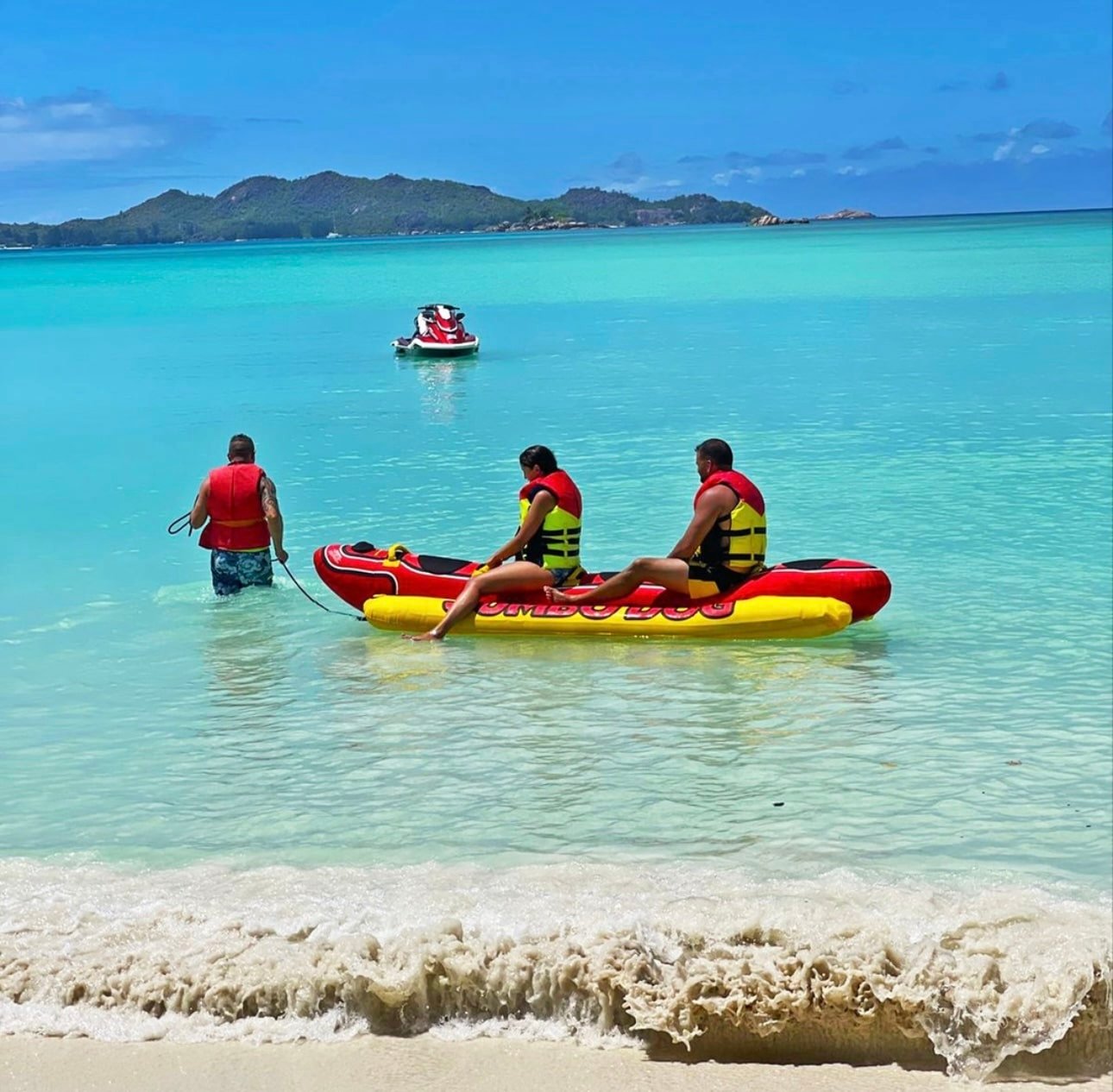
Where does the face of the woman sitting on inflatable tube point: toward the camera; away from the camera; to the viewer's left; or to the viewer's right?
to the viewer's left

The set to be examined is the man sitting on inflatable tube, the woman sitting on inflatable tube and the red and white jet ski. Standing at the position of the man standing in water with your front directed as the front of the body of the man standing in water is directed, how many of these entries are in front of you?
1

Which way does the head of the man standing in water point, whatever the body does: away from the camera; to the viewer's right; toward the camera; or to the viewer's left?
away from the camera

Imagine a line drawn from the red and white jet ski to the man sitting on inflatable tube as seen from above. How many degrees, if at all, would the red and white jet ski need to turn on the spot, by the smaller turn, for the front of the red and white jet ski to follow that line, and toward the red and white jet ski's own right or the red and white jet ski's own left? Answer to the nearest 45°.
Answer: approximately 45° to the red and white jet ski's own right

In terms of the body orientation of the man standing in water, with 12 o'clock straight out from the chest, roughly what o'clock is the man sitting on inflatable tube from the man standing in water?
The man sitting on inflatable tube is roughly at 4 o'clock from the man standing in water.

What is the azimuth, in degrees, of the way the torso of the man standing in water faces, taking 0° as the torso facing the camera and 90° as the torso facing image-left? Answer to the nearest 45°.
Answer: approximately 180°

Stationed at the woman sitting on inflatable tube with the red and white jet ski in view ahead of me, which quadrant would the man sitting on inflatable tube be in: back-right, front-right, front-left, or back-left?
back-right

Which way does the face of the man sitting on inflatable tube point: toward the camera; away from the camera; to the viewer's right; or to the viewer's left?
to the viewer's left

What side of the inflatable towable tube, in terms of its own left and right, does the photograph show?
left

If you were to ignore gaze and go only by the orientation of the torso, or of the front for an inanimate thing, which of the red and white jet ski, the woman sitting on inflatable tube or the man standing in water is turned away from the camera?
the man standing in water

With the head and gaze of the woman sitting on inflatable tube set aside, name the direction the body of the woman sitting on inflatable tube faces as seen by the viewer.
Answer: to the viewer's left

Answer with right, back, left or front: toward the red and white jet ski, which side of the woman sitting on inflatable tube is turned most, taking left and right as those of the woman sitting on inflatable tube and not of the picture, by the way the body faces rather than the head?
right
